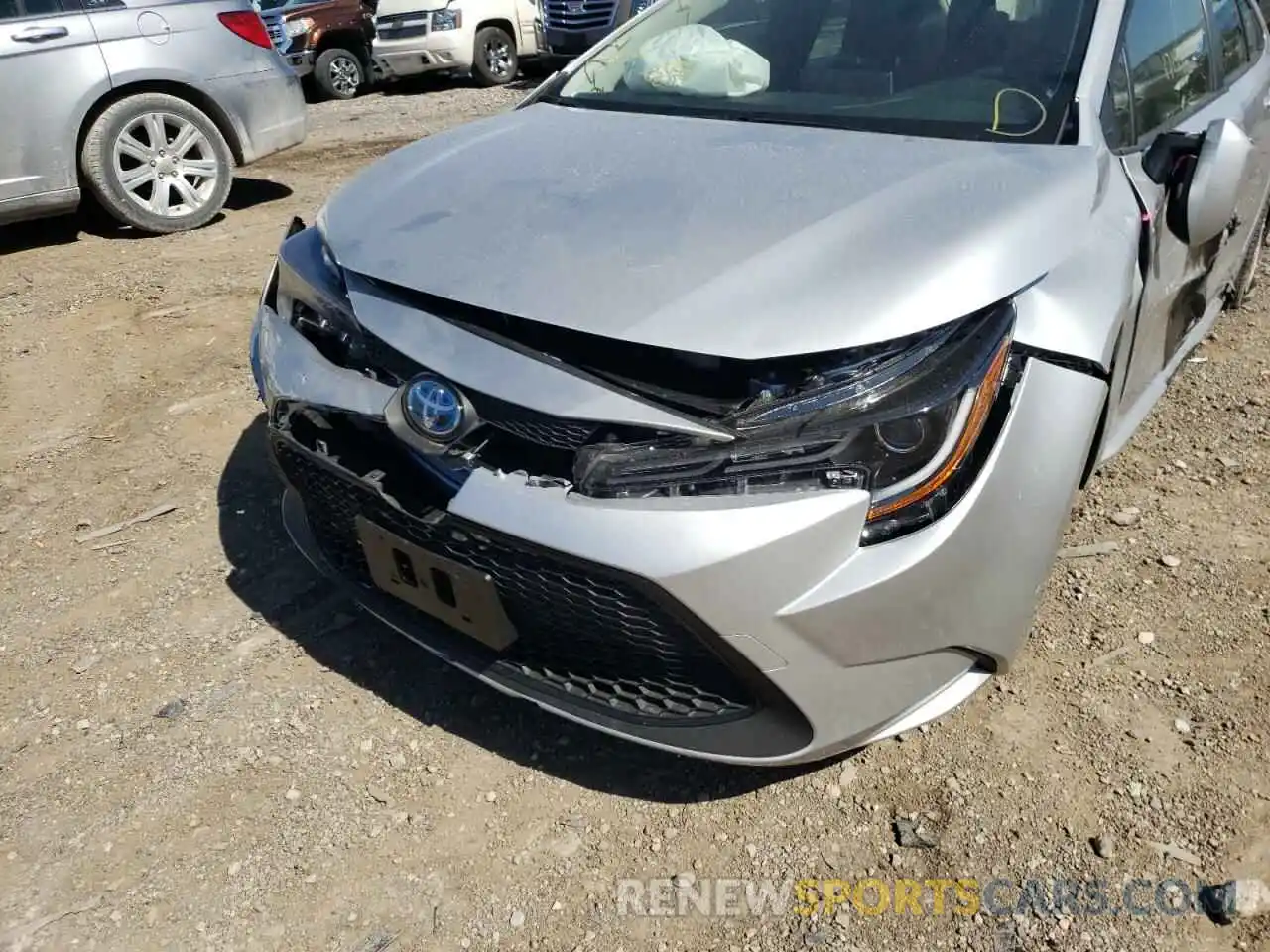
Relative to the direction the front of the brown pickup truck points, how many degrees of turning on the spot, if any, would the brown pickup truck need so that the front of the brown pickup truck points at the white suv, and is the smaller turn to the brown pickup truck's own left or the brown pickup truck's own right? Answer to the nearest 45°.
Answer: approximately 90° to the brown pickup truck's own left

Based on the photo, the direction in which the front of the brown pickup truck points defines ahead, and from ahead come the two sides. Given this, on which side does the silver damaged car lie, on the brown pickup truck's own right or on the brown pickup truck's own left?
on the brown pickup truck's own left

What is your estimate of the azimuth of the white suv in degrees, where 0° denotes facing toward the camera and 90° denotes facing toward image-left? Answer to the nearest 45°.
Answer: approximately 45°

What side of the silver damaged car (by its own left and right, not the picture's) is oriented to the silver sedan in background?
right

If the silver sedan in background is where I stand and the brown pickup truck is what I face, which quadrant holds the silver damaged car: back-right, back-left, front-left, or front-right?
back-right

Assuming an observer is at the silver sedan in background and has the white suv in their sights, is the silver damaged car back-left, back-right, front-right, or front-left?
back-right

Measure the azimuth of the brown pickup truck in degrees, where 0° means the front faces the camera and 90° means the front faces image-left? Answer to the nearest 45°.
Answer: approximately 45°

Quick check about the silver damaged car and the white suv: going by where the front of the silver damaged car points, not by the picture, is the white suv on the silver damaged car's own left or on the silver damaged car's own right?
on the silver damaged car's own right

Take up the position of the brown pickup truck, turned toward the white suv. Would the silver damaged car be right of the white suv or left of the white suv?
right
